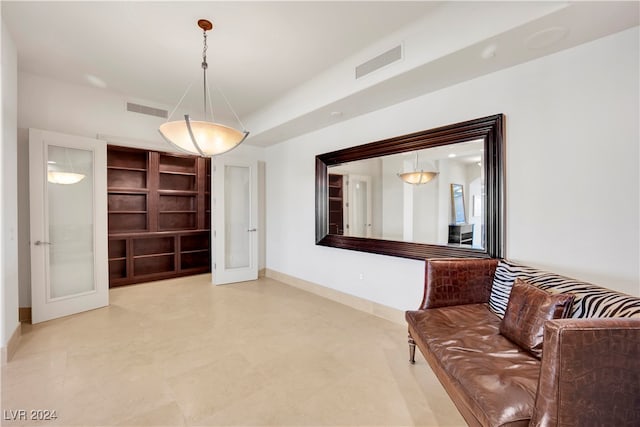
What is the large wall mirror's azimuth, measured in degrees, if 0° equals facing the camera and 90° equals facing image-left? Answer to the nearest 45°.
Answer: approximately 45°

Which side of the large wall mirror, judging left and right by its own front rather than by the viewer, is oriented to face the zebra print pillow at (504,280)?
left

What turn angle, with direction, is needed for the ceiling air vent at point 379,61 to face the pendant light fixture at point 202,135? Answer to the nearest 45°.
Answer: approximately 45° to its right

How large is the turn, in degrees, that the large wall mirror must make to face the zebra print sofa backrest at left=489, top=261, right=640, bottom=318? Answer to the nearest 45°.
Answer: approximately 90° to its left

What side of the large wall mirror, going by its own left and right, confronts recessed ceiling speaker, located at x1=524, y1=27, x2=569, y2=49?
left

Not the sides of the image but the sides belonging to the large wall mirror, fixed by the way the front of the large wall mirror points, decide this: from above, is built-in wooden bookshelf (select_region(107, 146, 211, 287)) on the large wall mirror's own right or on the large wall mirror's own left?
on the large wall mirror's own right

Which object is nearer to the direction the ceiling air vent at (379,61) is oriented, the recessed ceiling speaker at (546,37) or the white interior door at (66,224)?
the white interior door

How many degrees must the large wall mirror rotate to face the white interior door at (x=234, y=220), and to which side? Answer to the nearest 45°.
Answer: approximately 45° to its right

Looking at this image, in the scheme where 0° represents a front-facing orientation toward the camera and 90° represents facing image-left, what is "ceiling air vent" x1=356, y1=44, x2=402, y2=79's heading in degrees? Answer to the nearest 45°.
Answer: approximately 45°
